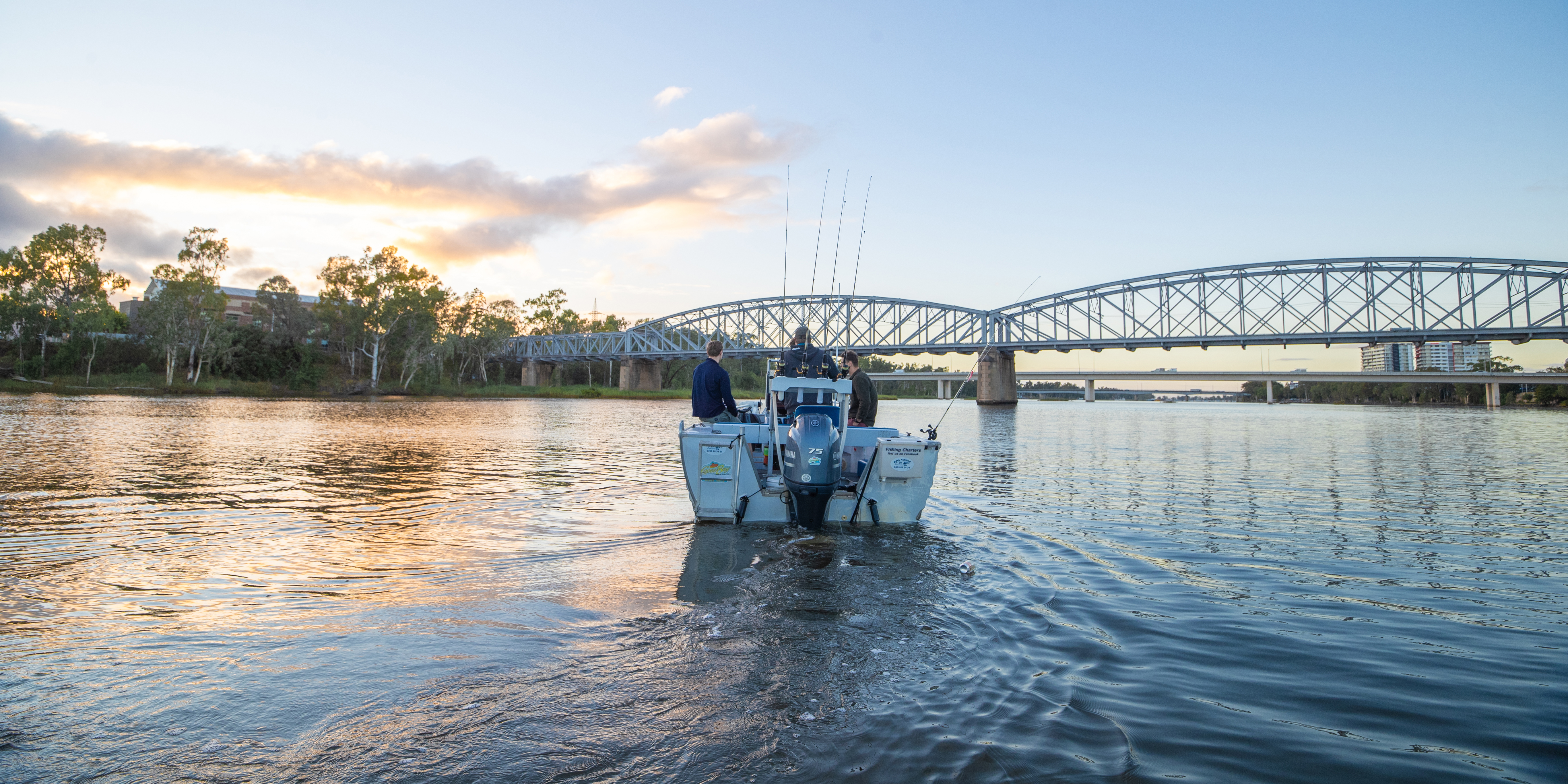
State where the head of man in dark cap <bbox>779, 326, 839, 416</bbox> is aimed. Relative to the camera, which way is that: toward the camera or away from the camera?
away from the camera

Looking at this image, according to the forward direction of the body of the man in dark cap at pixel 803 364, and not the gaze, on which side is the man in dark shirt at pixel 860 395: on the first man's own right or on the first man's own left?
on the first man's own right

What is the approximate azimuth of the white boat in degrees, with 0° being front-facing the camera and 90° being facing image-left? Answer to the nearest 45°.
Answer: approximately 180°

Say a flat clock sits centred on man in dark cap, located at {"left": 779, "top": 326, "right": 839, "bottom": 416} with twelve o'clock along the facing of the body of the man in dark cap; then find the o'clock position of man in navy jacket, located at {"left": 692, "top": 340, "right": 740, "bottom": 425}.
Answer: The man in navy jacket is roughly at 9 o'clock from the man in dark cap.

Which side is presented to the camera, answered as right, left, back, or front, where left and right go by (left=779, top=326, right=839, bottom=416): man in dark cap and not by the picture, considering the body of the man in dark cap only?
back
